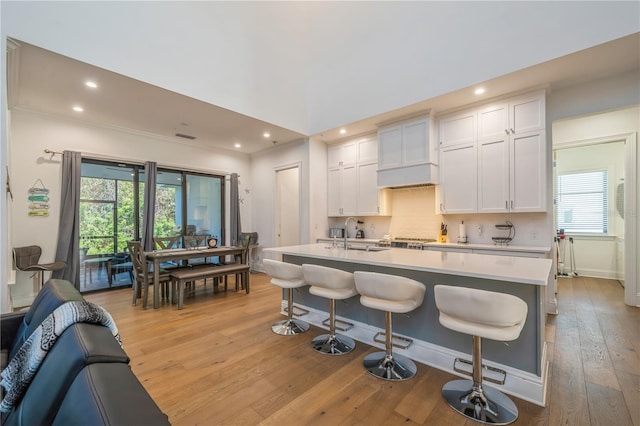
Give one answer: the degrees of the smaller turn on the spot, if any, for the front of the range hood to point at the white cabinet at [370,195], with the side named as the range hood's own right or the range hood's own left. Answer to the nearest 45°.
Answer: approximately 90° to the range hood's own right

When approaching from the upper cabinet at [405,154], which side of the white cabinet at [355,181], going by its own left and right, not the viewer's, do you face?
left

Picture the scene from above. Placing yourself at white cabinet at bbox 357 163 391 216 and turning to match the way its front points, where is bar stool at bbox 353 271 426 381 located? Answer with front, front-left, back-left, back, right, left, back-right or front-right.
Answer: front-left

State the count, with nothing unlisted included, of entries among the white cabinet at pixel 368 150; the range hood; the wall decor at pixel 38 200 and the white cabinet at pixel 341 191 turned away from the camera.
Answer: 0

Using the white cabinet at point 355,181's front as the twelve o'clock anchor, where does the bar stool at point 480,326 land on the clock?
The bar stool is roughly at 10 o'clock from the white cabinet.

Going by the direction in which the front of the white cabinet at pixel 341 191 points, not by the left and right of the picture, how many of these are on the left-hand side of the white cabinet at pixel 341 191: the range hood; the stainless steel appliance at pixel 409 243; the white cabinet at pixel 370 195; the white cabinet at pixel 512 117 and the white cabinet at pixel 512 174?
5

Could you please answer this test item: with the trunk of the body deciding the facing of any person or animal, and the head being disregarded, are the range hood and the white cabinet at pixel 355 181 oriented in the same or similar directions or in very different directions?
same or similar directions

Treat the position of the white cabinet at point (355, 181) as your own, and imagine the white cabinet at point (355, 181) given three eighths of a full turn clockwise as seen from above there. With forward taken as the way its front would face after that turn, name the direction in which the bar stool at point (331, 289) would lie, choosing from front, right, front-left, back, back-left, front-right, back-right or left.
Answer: back

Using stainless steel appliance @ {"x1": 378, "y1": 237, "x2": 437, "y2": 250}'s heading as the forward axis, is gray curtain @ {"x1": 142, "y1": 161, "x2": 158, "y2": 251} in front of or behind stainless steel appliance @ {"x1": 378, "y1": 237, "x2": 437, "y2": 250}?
in front

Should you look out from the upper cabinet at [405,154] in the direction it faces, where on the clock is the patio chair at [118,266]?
The patio chair is roughly at 1 o'clock from the upper cabinet.

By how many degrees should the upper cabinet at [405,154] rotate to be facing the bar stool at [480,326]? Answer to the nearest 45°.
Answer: approximately 45° to its left

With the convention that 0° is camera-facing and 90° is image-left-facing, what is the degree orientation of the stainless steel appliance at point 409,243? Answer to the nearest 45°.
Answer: approximately 45°

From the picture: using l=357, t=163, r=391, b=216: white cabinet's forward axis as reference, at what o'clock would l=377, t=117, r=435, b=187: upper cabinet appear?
The upper cabinet is roughly at 9 o'clock from the white cabinet.

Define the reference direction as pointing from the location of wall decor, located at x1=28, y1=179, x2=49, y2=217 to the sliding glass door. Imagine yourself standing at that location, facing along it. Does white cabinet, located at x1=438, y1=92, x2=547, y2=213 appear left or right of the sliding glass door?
right

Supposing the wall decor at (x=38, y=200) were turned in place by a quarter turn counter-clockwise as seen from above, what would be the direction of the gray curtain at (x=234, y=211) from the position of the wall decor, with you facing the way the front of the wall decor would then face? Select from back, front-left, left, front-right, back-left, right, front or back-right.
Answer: front

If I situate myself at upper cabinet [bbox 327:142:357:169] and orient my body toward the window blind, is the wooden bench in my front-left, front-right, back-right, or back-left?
back-right

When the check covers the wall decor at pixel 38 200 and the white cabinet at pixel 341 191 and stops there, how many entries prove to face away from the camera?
0

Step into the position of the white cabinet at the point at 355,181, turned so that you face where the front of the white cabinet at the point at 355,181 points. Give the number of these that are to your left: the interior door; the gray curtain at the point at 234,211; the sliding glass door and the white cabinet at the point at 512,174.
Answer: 1
